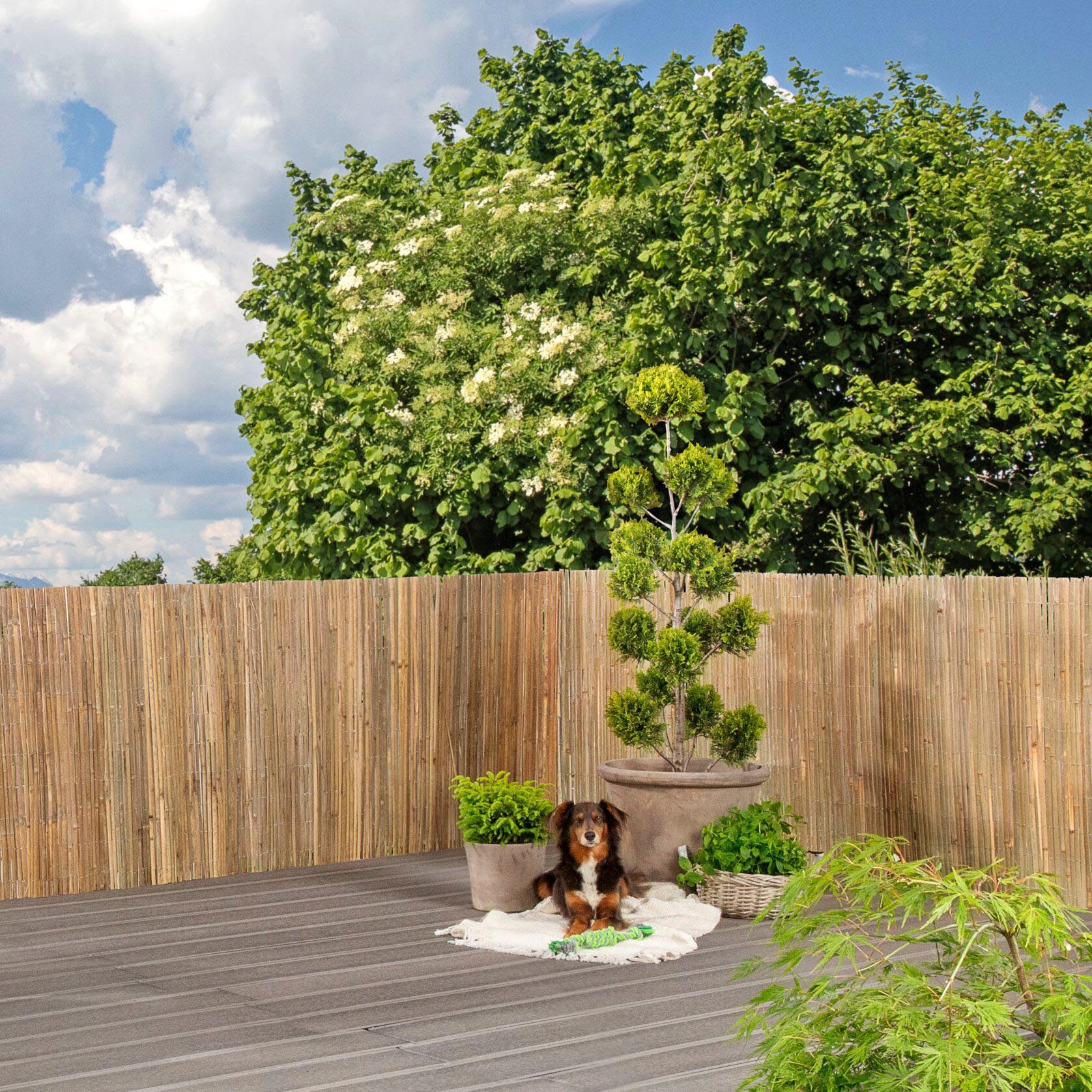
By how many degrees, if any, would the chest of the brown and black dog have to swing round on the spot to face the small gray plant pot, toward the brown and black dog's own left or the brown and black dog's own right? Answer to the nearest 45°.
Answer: approximately 135° to the brown and black dog's own right

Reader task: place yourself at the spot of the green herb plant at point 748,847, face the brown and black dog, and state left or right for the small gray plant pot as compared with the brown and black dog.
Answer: right

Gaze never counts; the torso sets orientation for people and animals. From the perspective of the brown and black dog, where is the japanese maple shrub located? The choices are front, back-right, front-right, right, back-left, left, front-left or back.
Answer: front

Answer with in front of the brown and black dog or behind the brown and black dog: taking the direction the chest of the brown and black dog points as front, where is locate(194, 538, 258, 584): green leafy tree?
behind

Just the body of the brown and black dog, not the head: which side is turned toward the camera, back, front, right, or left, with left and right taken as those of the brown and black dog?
front
